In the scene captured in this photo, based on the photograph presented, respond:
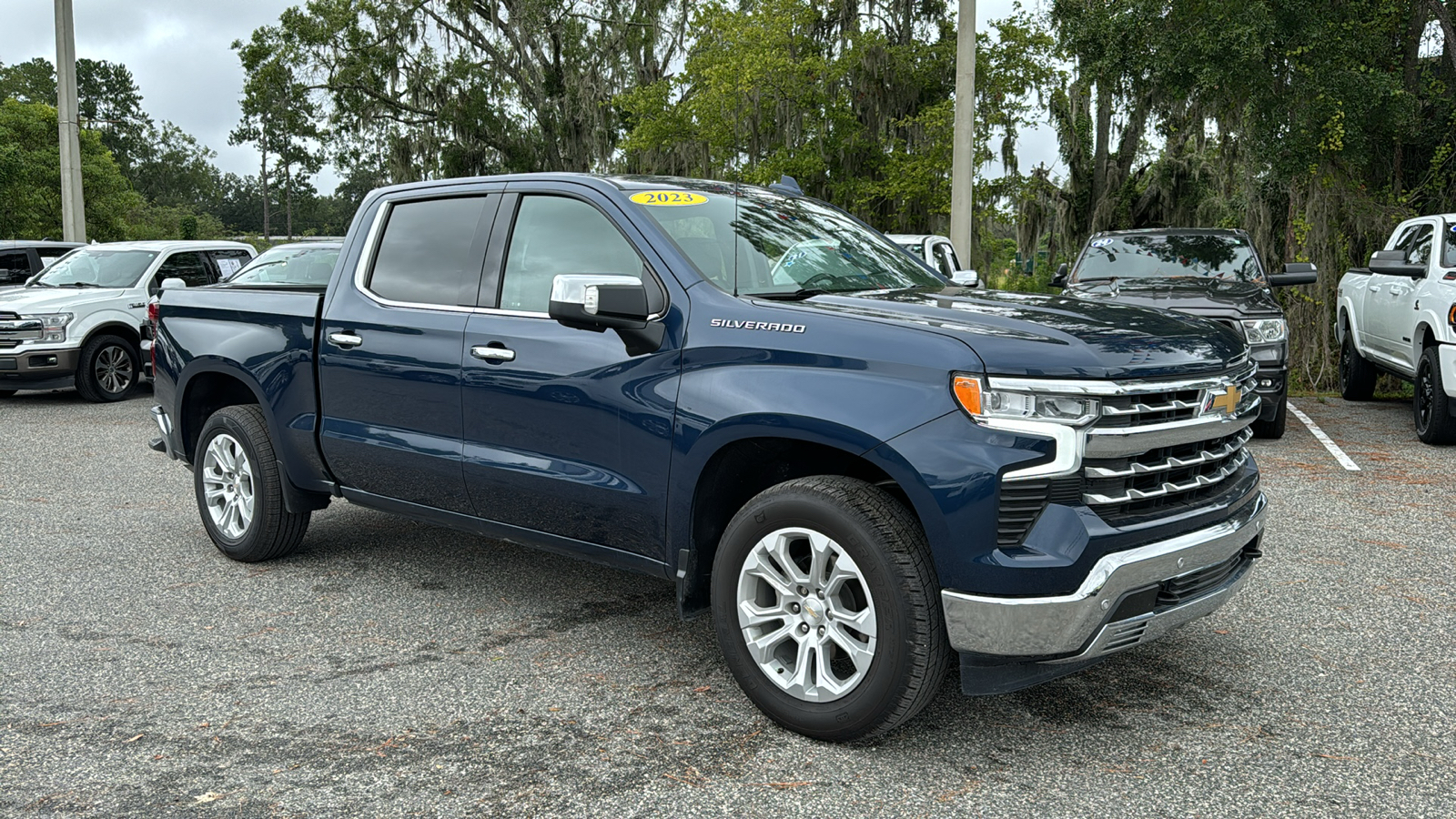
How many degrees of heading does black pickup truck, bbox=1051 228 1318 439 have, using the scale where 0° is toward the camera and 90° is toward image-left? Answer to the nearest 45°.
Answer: approximately 0°

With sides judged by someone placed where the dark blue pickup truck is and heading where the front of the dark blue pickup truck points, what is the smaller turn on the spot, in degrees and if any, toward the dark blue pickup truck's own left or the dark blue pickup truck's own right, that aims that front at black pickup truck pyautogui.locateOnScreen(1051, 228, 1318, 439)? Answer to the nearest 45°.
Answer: approximately 90° to the dark blue pickup truck's own left

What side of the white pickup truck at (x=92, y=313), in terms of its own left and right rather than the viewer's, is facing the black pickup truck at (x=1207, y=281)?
left

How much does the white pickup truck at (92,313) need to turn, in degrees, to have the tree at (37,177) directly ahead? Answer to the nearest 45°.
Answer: approximately 135° to its right

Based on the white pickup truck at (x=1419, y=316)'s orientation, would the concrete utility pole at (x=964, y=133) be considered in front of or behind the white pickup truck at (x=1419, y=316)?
behind

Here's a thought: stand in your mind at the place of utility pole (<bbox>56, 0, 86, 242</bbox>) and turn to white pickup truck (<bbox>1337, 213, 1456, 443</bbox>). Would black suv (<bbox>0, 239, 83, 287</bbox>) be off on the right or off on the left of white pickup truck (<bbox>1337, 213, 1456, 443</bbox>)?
right

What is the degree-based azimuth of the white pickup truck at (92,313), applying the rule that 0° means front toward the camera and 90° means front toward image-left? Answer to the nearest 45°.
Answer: approximately 45°

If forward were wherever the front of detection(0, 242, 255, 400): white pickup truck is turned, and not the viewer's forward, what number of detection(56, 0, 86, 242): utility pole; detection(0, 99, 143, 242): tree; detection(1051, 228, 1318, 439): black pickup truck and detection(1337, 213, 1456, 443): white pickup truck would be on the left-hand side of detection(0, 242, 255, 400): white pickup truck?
2

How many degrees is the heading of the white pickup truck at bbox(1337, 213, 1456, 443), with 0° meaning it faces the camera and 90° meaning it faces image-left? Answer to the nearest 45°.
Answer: approximately 315°
